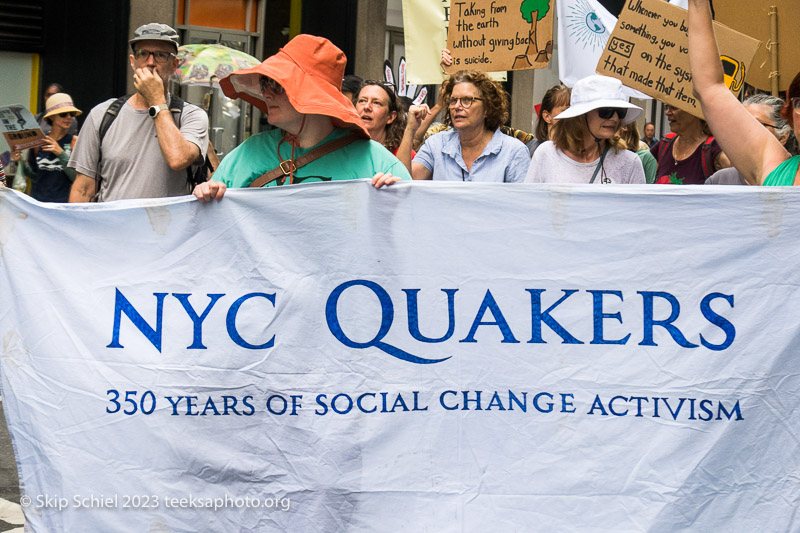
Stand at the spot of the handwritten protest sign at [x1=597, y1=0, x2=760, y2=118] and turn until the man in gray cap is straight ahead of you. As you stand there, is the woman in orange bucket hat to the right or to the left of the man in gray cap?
left

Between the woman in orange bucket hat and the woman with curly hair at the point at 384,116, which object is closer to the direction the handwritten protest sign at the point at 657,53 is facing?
the woman in orange bucket hat

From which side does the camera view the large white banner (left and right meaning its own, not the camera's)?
front

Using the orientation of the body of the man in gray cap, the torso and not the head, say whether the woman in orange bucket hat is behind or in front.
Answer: in front

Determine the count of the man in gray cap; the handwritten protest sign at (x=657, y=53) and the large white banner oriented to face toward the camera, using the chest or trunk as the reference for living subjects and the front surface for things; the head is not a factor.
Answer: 3

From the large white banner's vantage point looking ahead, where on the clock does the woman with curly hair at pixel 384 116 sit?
The woman with curly hair is roughly at 6 o'clock from the large white banner.

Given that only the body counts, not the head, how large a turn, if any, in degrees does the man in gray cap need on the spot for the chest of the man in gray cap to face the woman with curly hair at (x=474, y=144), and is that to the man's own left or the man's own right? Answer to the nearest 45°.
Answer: approximately 90° to the man's own left

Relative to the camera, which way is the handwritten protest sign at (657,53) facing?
toward the camera

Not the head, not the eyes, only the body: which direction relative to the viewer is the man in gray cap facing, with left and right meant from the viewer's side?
facing the viewer
